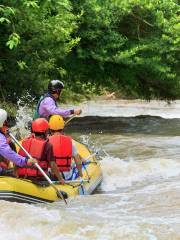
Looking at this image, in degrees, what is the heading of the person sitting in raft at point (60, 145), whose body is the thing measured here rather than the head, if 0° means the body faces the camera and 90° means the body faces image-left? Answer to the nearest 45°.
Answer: approximately 180°

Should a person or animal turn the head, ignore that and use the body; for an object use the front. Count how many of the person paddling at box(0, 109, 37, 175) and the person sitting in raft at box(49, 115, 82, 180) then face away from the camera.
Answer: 1

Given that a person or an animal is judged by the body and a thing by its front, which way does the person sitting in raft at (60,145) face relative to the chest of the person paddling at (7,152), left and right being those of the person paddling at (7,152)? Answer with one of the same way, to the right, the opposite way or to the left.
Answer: to the left

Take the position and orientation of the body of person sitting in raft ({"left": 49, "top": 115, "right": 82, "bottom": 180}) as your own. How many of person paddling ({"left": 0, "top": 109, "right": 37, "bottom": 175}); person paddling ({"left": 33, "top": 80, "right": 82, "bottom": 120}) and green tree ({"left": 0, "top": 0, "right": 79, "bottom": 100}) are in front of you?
2

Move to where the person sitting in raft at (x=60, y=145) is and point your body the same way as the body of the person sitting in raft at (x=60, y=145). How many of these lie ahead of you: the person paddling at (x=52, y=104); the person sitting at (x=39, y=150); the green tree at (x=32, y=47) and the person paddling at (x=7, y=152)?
2

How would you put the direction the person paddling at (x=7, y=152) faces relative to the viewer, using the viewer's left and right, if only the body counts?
facing to the right of the viewer

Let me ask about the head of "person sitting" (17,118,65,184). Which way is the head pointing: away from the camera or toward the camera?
away from the camera

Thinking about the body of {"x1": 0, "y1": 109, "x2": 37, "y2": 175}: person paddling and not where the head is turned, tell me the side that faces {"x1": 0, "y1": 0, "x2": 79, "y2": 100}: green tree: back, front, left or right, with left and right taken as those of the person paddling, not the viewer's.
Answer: left
